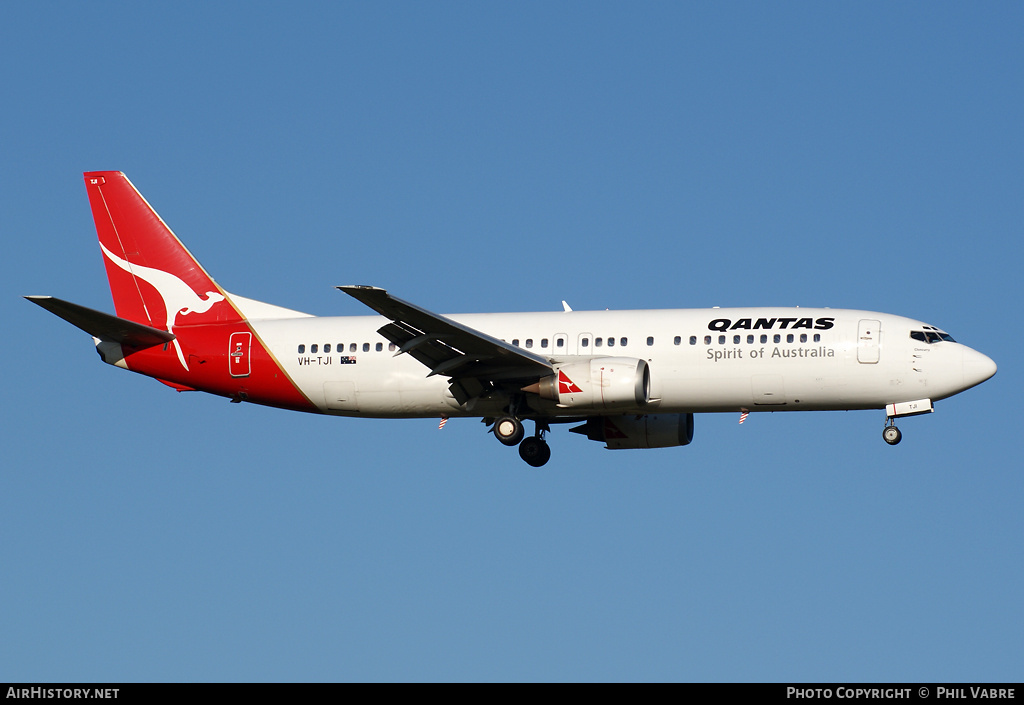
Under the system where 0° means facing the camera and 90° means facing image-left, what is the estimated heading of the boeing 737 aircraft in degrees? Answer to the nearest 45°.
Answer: approximately 270°
